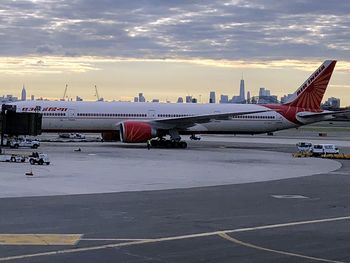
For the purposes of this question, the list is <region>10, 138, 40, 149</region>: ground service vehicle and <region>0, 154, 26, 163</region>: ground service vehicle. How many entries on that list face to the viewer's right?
2

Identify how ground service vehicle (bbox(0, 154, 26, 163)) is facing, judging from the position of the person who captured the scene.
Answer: facing to the right of the viewer

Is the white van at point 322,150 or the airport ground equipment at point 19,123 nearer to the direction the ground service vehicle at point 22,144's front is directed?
the white van

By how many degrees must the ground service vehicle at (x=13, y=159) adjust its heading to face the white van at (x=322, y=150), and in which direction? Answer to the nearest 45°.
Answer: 0° — it already faces it

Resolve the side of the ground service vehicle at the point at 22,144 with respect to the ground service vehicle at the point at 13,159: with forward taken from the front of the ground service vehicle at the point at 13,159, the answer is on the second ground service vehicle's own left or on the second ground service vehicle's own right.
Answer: on the second ground service vehicle's own left

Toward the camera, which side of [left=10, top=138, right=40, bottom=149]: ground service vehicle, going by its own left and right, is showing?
right

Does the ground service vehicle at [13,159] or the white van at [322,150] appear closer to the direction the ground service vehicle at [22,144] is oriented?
the white van

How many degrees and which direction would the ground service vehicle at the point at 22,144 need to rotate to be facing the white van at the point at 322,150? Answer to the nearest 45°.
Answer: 0° — it already faces it

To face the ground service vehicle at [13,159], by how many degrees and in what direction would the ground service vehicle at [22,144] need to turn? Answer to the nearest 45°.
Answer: approximately 90° to its right

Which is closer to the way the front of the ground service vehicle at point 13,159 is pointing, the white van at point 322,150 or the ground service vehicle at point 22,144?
the white van
